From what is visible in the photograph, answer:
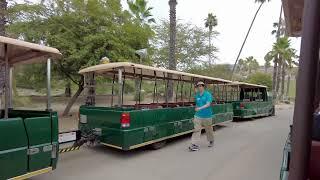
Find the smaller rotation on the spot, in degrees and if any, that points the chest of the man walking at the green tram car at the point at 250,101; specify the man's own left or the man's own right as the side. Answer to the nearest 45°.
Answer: approximately 135° to the man's own right

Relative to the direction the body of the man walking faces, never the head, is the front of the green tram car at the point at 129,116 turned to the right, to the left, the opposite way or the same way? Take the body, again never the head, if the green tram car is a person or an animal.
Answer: the opposite way

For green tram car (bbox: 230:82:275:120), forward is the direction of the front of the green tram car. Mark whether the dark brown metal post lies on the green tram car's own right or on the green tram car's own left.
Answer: on the green tram car's own right

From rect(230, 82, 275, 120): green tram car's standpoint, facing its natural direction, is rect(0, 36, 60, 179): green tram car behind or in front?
behind

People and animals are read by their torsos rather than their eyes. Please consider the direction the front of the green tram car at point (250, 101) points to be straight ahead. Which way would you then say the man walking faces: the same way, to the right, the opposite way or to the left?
the opposite way

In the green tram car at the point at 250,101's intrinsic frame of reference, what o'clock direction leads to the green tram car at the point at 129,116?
the green tram car at the point at 129,116 is roughly at 5 o'clock from the green tram car at the point at 250,101.

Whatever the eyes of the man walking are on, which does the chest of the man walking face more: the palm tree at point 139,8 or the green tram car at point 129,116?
the green tram car

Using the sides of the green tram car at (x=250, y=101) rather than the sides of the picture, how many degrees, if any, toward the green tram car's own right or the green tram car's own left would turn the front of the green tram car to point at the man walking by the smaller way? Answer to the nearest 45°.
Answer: approximately 135° to the green tram car's own right

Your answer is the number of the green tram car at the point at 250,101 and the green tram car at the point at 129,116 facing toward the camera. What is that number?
0

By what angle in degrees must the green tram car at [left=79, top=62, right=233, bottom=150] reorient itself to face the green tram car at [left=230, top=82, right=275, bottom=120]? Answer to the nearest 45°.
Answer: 0° — it already faces it

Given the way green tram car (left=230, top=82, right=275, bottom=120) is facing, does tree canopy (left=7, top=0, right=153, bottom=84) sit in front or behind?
behind

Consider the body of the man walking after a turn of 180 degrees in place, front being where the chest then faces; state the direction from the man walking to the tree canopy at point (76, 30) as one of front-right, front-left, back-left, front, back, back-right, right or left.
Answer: left

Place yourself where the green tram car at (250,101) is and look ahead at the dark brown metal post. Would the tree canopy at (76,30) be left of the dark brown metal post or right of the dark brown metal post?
right
